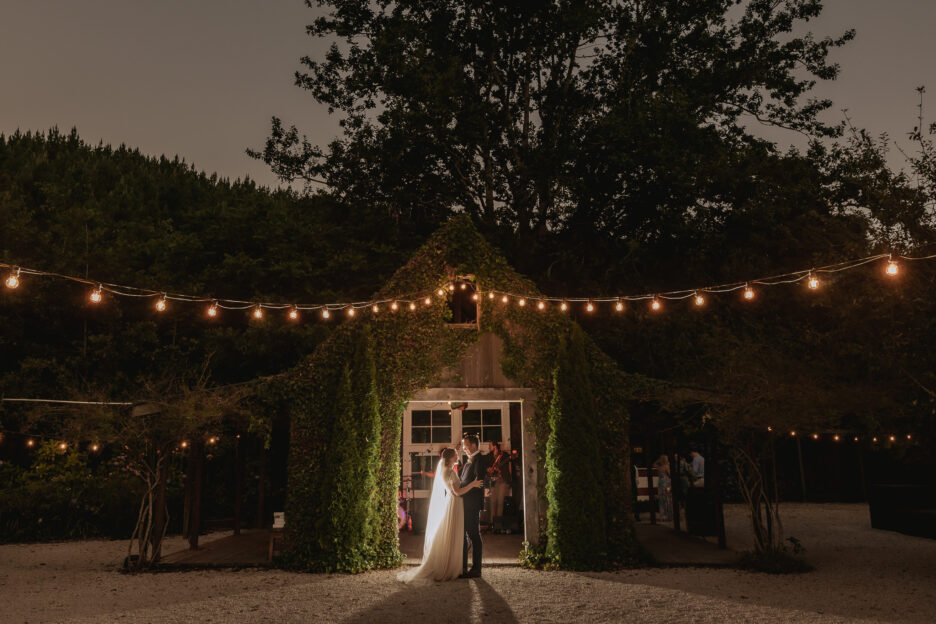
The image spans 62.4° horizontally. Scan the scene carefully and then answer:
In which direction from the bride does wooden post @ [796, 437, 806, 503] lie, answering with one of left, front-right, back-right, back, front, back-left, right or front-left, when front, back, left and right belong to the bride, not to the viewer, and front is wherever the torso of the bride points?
front-left

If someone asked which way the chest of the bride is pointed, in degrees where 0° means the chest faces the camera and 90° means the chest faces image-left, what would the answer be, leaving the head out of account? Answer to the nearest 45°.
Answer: approximately 270°

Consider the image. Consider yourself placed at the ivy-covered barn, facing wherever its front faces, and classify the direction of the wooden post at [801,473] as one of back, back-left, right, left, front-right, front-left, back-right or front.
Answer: back-left

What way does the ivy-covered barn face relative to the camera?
toward the camera

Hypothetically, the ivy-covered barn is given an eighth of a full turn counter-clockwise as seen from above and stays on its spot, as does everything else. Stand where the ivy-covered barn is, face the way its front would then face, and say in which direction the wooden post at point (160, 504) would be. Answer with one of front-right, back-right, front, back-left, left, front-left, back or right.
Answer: back-right

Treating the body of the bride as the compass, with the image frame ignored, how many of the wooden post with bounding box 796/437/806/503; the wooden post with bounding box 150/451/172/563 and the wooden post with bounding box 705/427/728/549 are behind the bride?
1

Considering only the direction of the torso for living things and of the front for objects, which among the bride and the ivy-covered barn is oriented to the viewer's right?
the bride

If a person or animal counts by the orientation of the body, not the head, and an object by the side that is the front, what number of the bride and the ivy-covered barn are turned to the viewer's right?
1

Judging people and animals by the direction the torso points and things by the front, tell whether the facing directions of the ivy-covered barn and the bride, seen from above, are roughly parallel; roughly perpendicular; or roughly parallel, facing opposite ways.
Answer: roughly perpendicular

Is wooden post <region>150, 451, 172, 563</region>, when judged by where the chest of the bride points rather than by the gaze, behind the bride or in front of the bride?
behind
